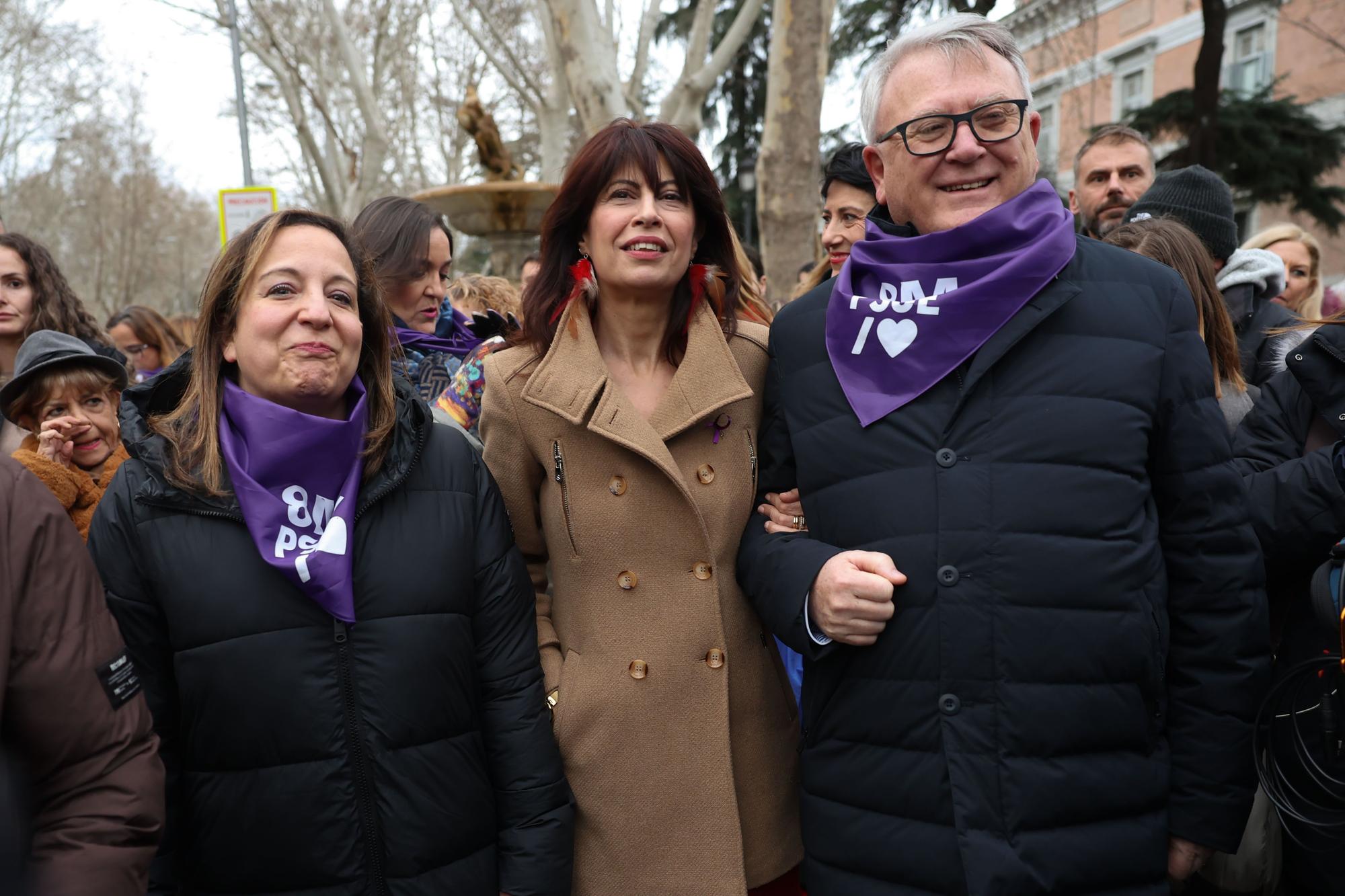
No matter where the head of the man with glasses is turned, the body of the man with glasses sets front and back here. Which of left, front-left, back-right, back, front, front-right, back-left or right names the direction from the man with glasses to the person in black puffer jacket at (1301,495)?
back-left

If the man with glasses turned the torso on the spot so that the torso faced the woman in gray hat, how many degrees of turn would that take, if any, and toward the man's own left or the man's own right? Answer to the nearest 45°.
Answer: approximately 90° to the man's own right

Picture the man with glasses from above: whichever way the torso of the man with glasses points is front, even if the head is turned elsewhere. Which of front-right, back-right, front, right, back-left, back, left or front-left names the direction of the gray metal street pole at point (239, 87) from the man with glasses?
back-right

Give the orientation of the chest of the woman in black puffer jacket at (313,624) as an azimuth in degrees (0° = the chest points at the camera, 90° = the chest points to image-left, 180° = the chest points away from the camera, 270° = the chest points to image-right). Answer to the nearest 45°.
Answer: approximately 0°

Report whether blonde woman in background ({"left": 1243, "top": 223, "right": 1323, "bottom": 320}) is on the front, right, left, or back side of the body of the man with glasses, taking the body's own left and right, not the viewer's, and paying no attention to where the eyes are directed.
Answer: back

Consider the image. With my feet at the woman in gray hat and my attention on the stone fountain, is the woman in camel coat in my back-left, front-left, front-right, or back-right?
back-right

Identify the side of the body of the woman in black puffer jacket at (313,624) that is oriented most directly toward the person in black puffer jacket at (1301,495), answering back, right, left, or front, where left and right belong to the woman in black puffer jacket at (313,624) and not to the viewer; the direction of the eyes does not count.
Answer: left

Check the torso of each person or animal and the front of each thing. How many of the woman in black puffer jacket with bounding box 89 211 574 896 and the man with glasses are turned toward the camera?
2

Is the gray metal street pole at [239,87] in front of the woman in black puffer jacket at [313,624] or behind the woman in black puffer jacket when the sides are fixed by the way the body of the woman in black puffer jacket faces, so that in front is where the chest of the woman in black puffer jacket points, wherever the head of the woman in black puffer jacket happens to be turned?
behind

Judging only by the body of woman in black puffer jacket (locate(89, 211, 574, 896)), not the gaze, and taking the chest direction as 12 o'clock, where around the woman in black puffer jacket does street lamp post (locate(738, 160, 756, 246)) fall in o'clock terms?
The street lamp post is roughly at 7 o'clock from the woman in black puffer jacket.
